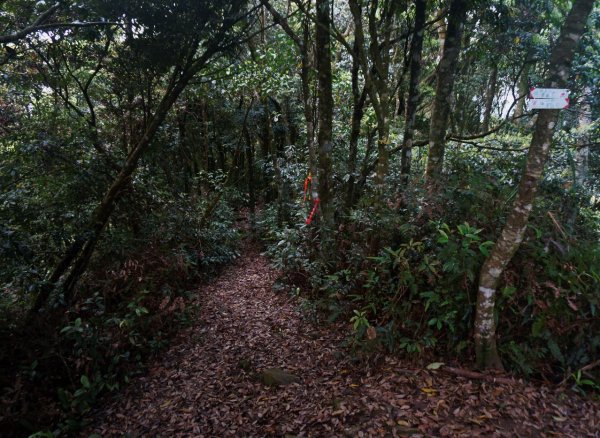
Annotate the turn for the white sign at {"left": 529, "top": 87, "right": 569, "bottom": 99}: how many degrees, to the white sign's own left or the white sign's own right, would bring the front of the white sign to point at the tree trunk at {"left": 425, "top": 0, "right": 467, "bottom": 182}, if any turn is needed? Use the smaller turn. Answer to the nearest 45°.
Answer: approximately 135° to the white sign's own right

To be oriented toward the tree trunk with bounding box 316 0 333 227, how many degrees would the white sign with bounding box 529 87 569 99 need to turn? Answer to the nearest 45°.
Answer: approximately 135° to its right

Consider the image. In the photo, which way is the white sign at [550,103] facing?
toward the camera

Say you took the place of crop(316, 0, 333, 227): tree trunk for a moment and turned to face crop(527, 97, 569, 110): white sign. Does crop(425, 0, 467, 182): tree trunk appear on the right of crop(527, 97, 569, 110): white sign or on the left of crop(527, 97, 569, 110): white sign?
left

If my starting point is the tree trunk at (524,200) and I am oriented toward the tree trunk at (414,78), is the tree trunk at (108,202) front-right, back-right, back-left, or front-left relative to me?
front-left

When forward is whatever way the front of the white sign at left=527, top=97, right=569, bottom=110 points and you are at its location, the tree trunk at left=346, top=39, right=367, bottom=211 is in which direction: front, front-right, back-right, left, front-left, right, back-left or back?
back-right

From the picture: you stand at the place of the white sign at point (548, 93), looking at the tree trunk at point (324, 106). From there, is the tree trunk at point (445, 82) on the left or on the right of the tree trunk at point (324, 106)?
right

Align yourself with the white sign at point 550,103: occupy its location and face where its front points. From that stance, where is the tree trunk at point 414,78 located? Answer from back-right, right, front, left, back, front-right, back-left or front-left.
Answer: back-right

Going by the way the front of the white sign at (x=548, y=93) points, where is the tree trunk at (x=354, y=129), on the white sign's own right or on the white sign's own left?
on the white sign's own right

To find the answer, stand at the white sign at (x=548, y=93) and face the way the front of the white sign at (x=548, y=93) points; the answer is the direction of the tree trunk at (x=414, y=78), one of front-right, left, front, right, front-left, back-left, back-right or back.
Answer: back-right

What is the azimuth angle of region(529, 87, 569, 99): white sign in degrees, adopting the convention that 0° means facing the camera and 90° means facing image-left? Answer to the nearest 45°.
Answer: approximately 0°

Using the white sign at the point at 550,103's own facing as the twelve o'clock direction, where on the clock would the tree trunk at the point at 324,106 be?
The tree trunk is roughly at 4 o'clock from the white sign.
